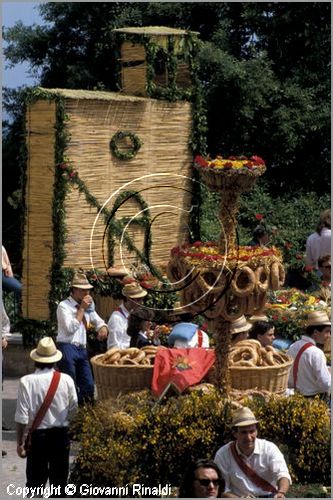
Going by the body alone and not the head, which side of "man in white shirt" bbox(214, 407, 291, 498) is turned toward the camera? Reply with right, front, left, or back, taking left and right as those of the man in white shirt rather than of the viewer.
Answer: front

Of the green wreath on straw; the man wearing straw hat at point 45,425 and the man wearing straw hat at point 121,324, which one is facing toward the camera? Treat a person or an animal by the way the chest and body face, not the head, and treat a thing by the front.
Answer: the green wreath on straw

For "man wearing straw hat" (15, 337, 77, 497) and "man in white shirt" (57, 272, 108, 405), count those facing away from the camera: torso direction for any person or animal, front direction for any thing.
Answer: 1

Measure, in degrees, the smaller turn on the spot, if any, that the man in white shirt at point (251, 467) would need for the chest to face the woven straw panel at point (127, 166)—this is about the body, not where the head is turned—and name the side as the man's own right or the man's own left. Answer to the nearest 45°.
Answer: approximately 180°

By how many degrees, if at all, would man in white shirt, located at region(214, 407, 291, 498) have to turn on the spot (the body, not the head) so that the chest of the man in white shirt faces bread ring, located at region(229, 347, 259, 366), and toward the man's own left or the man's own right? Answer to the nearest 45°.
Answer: approximately 180°

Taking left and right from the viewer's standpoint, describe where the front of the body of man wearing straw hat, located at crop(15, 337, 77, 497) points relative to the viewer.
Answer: facing away from the viewer

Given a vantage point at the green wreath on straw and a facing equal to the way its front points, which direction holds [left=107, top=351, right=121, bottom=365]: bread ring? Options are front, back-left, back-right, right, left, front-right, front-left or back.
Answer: front

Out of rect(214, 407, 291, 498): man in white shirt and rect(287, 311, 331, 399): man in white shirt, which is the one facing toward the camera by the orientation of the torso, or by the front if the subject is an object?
rect(214, 407, 291, 498): man in white shirt

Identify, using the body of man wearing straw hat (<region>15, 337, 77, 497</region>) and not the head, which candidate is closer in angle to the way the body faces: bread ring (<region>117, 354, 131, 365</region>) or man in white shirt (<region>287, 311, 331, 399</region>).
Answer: the bread ring

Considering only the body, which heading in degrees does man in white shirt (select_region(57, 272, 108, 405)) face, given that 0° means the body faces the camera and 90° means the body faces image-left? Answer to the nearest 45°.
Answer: approximately 315°

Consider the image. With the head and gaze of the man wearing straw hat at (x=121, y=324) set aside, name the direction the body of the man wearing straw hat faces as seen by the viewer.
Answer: to the viewer's right

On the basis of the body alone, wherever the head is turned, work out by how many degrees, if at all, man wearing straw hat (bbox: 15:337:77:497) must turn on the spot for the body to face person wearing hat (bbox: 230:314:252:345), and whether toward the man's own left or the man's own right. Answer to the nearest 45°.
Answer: approximately 45° to the man's own right

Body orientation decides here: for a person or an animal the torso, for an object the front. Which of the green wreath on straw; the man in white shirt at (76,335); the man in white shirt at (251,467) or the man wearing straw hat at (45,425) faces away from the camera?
the man wearing straw hat

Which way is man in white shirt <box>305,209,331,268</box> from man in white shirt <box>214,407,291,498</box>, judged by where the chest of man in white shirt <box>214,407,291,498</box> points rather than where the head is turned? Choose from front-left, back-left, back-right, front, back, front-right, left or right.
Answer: back
